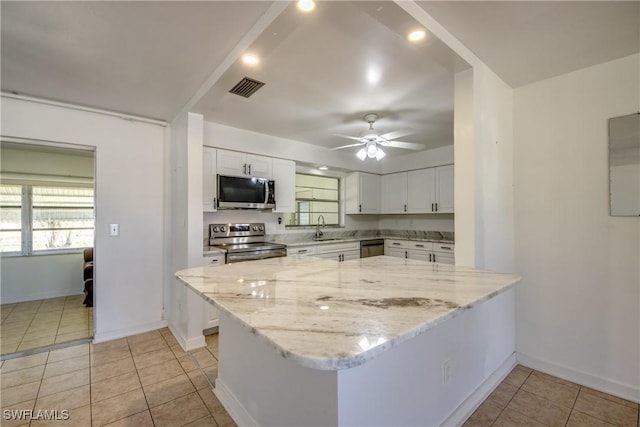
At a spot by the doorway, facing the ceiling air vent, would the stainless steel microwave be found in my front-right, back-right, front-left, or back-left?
front-left

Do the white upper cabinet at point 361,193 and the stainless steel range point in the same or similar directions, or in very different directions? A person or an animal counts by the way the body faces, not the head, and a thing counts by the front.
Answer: same or similar directions

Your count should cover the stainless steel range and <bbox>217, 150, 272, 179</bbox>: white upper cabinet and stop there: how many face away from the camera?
0

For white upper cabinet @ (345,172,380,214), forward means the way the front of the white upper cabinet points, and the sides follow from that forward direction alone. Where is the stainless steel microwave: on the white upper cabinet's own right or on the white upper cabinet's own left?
on the white upper cabinet's own right

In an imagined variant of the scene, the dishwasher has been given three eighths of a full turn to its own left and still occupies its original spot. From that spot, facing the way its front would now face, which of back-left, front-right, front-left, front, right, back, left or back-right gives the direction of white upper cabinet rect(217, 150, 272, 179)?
back-left

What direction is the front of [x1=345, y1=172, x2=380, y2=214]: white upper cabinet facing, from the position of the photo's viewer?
facing the viewer and to the right of the viewer

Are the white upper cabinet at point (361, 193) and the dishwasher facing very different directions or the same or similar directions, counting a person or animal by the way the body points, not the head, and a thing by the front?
same or similar directions

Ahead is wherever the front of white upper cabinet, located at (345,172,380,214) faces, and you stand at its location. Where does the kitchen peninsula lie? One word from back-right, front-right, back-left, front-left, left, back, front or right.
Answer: front-right

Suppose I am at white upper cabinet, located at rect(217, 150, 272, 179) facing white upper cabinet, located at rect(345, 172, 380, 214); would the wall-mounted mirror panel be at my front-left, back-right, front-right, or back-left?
front-right

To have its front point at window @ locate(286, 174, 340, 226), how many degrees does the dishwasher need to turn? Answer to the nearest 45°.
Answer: approximately 135° to its right

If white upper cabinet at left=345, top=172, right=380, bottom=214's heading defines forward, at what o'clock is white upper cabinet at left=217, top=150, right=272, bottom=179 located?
white upper cabinet at left=217, top=150, right=272, bottom=179 is roughly at 3 o'clock from white upper cabinet at left=345, top=172, right=380, bottom=214.
